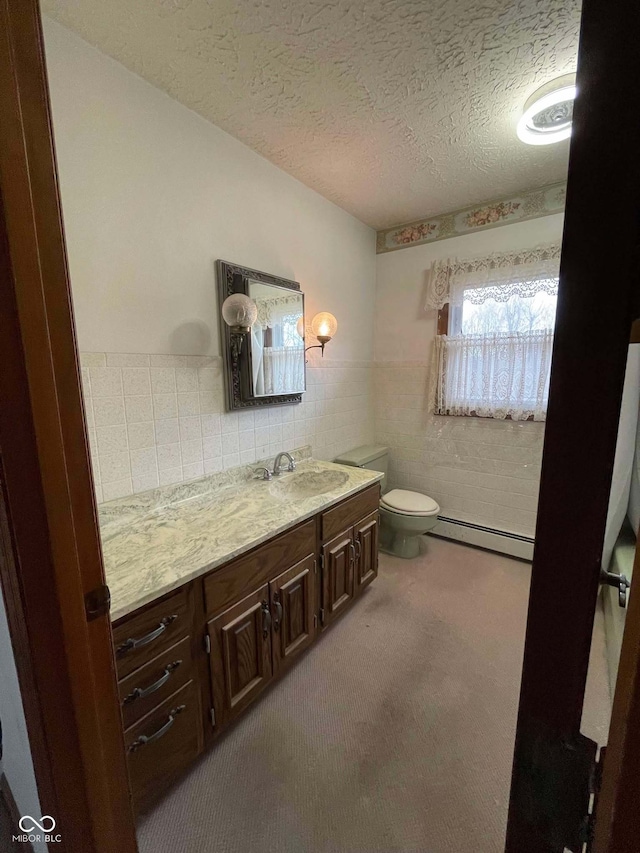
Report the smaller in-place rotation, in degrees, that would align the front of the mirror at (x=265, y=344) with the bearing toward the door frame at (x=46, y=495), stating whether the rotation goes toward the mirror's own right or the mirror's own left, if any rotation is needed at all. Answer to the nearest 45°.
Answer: approximately 45° to the mirror's own right

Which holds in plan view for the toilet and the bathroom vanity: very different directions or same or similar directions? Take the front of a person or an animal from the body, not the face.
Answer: same or similar directions

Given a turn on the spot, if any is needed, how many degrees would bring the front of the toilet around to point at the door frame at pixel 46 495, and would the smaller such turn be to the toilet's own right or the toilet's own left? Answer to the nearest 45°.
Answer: approximately 45° to the toilet's own right

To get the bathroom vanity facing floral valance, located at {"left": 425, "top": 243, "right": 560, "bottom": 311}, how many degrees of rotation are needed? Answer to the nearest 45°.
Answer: approximately 90° to its left

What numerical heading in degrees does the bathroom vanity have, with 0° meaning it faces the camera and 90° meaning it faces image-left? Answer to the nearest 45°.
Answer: approximately 315°

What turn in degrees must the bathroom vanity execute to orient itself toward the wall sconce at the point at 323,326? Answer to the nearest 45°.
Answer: approximately 90° to its left

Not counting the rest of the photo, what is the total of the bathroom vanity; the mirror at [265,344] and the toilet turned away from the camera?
0

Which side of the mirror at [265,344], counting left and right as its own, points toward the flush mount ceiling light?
front

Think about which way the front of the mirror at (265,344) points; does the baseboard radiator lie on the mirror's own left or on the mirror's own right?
on the mirror's own left

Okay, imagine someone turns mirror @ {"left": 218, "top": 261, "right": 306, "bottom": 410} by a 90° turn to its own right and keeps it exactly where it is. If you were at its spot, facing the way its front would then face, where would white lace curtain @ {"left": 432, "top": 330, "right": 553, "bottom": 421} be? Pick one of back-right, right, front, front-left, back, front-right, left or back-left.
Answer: back-left
